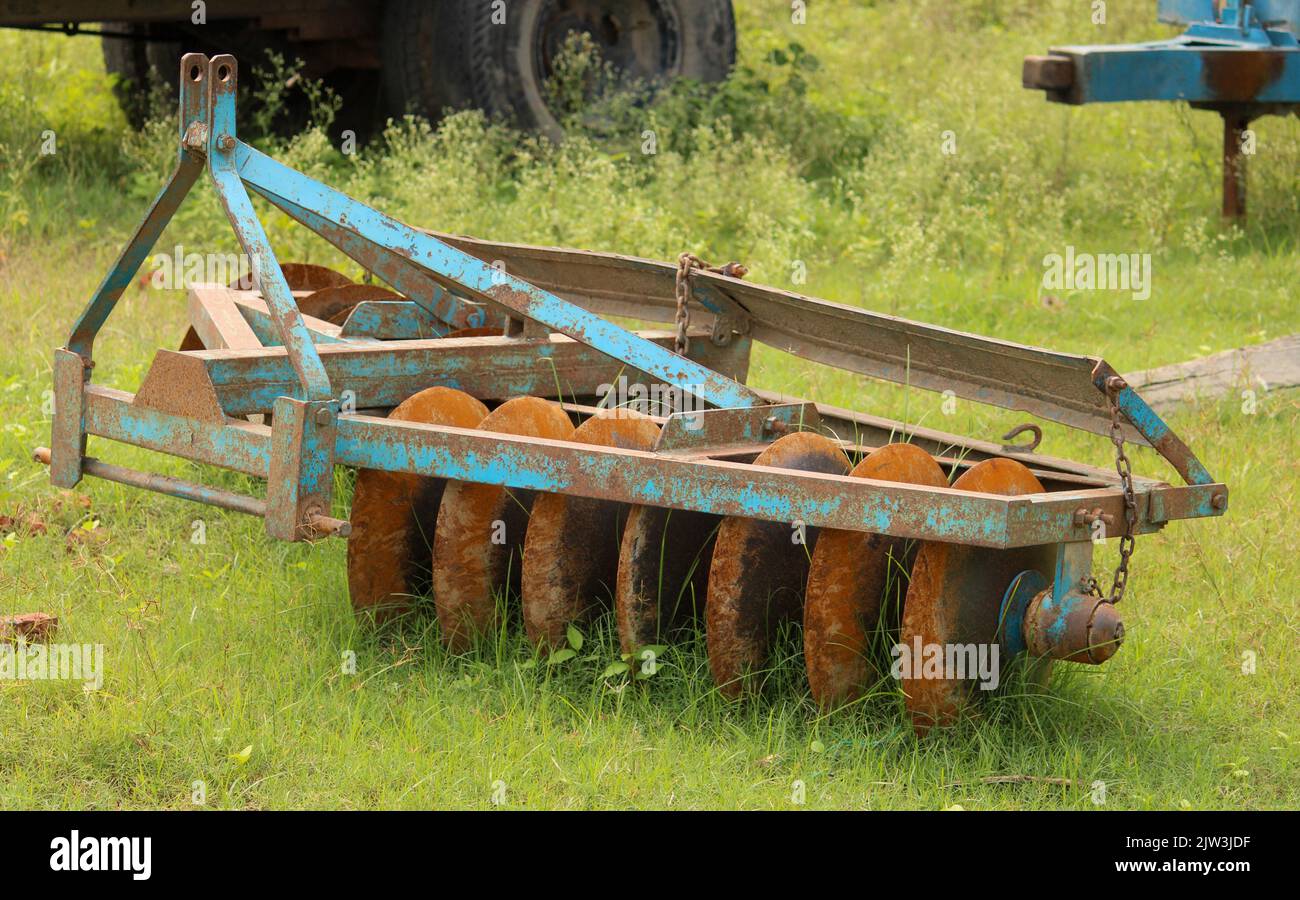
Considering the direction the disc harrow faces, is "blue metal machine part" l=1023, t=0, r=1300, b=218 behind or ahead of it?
behind
